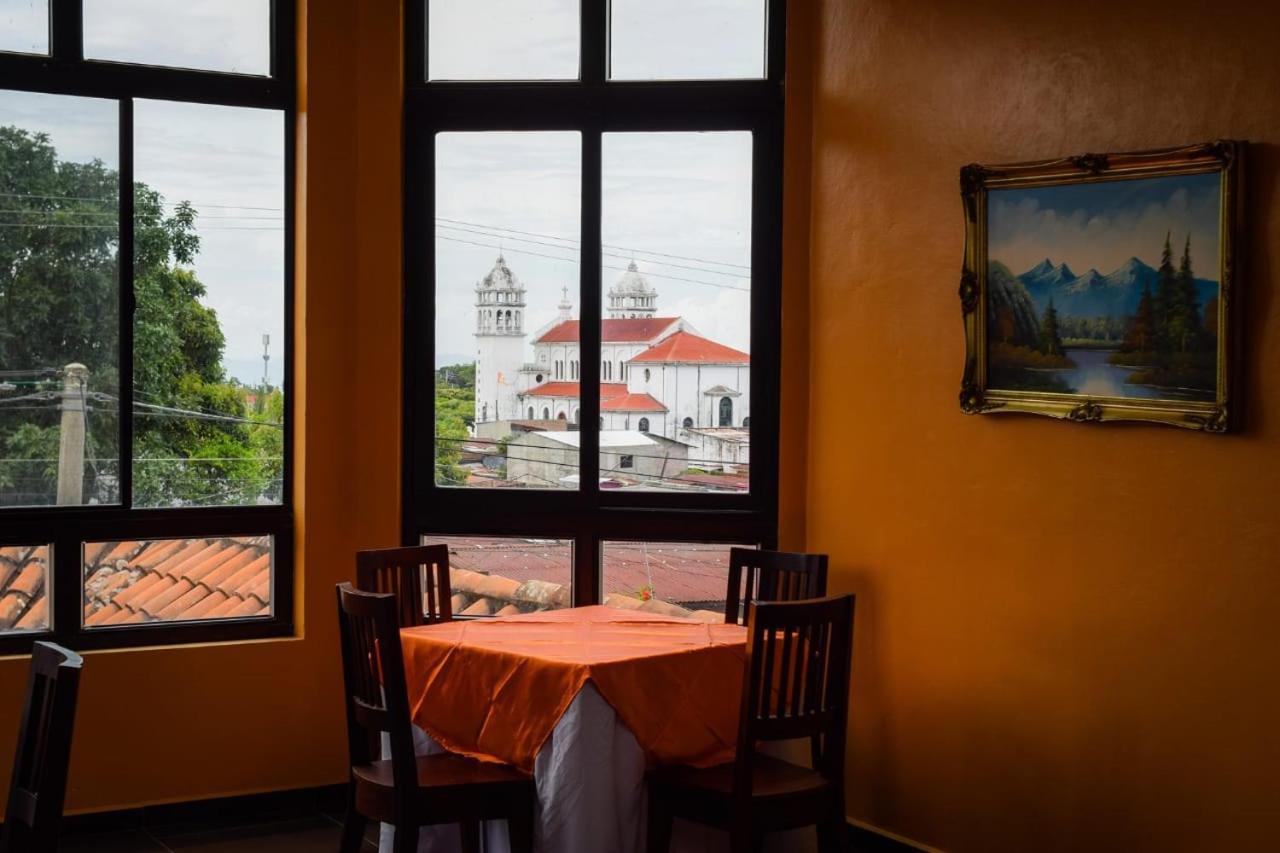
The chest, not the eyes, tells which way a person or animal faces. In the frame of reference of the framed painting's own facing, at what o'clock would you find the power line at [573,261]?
The power line is roughly at 2 o'clock from the framed painting.

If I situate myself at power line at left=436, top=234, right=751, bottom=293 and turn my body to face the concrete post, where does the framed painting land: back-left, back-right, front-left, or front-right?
back-left

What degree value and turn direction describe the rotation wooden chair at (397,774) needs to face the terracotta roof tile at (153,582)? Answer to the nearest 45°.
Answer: approximately 90° to its left

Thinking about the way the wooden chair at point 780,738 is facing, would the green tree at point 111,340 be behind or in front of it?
in front

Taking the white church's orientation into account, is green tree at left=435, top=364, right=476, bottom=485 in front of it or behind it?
in front

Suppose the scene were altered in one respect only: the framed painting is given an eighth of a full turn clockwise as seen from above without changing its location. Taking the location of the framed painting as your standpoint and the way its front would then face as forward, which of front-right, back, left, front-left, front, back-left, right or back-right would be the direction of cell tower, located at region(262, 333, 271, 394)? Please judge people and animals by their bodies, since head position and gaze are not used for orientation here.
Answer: front

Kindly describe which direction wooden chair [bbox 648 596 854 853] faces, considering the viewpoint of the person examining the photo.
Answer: facing away from the viewer and to the left of the viewer

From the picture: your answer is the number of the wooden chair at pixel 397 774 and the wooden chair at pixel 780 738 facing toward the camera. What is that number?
0

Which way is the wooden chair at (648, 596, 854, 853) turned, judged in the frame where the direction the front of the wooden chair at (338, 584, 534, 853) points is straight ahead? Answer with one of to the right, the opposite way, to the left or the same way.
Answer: to the left

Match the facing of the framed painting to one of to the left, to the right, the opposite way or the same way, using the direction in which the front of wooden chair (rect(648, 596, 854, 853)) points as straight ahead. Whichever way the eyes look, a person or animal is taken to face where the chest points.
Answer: to the left
